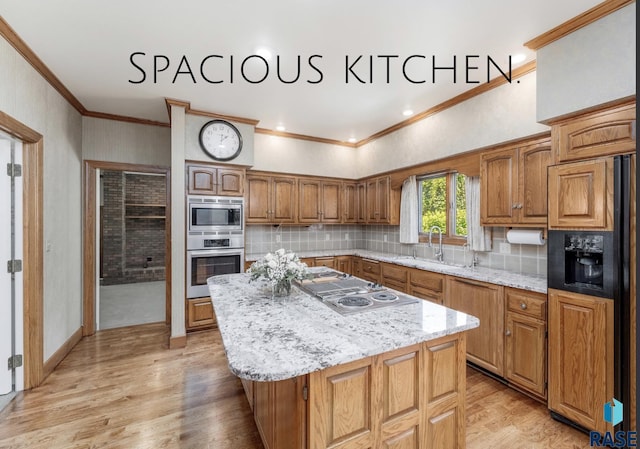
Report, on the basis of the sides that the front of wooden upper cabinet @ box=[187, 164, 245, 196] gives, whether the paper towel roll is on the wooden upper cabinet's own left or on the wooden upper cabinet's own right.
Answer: on the wooden upper cabinet's own left

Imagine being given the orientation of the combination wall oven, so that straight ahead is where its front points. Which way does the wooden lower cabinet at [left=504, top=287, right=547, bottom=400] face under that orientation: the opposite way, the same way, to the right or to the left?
to the right

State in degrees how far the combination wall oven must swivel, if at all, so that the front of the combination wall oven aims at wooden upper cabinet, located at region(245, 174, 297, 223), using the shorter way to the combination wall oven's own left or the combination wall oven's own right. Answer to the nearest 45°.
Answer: approximately 135° to the combination wall oven's own left

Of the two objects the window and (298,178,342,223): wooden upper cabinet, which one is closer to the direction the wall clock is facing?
the window

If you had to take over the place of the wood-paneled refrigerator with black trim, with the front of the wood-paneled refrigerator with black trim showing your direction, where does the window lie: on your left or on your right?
on your right

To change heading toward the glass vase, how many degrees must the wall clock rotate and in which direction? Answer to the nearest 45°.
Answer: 0° — it already faces it

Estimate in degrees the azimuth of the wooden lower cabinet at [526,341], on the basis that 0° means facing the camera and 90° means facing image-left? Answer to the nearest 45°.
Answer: approximately 45°

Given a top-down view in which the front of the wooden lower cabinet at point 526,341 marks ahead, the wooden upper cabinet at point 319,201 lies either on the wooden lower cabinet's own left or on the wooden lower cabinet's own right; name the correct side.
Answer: on the wooden lower cabinet's own right

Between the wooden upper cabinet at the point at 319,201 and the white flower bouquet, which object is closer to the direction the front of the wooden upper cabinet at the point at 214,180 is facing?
the white flower bouquet

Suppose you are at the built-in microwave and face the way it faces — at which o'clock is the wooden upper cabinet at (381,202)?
The wooden upper cabinet is roughly at 9 o'clock from the built-in microwave.

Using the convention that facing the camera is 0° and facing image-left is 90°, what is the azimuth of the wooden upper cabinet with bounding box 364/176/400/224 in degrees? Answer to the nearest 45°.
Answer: approximately 45°

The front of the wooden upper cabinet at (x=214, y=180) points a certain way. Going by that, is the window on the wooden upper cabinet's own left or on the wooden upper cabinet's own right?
on the wooden upper cabinet's own left
